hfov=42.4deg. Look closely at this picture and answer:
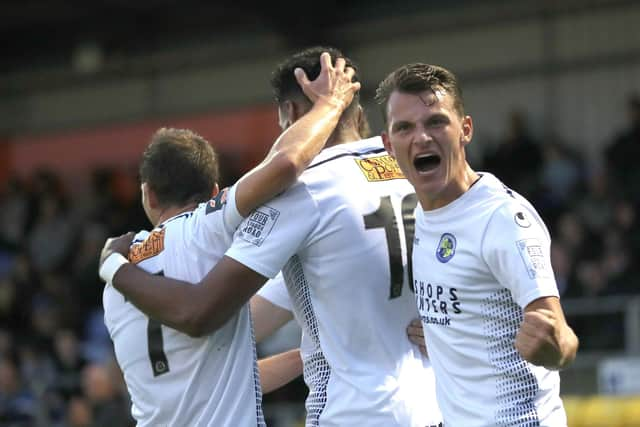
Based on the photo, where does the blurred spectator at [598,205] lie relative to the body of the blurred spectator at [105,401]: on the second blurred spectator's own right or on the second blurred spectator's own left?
on the second blurred spectator's own left

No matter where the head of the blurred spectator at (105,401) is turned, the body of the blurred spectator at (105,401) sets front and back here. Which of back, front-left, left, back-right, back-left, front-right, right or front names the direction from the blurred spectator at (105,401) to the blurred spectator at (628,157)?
left

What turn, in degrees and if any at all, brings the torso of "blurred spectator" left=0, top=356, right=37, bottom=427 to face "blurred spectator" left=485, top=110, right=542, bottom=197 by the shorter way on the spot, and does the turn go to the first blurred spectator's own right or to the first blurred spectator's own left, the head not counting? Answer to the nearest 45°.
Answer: approximately 90° to the first blurred spectator's own left

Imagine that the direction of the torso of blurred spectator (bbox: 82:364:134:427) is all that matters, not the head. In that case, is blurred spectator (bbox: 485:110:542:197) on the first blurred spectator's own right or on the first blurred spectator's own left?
on the first blurred spectator's own left

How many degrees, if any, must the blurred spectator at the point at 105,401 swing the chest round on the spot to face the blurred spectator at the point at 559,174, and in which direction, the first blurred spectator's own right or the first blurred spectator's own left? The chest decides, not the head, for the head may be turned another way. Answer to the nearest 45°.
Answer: approximately 90° to the first blurred spectator's own left

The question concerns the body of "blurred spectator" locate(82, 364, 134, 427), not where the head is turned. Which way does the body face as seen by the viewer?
toward the camera

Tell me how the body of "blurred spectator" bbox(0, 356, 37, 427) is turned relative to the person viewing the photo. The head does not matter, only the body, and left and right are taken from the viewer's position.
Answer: facing the viewer

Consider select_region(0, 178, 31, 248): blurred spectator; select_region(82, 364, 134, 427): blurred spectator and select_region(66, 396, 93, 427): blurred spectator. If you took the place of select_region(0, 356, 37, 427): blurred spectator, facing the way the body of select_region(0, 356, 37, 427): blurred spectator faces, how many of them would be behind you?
1

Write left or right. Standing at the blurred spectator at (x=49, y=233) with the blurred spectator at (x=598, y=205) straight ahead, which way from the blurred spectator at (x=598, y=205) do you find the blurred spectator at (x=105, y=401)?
right

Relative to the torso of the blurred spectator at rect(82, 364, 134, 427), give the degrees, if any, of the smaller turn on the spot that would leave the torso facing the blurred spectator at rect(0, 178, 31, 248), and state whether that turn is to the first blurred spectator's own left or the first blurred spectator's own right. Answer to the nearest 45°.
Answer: approximately 180°

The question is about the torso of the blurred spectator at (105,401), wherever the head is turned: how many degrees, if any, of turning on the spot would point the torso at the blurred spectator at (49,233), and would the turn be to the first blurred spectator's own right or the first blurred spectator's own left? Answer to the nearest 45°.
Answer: approximately 180°

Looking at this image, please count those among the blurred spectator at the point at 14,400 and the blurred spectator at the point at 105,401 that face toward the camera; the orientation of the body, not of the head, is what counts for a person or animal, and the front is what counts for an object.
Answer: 2
